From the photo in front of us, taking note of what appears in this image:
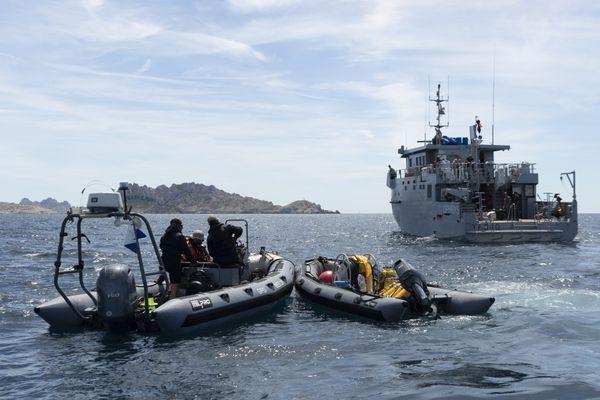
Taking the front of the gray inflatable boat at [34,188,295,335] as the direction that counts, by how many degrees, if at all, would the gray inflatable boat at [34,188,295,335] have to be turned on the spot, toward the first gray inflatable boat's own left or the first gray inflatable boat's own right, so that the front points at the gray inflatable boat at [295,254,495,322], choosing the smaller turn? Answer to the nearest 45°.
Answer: approximately 45° to the first gray inflatable boat's own right

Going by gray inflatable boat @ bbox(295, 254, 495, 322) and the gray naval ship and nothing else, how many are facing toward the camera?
0

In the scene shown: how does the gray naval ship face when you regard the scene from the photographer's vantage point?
facing away from the viewer and to the left of the viewer

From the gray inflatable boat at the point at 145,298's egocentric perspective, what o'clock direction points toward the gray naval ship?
The gray naval ship is roughly at 12 o'clock from the gray inflatable boat.

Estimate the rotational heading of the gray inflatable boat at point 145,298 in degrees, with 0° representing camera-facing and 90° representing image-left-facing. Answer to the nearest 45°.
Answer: approximately 225°

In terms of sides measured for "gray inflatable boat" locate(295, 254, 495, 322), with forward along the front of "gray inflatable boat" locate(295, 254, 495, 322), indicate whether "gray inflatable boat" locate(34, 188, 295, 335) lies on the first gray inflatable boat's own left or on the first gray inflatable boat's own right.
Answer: on the first gray inflatable boat's own left

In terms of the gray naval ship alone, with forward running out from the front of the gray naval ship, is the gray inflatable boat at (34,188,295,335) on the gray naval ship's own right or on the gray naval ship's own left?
on the gray naval ship's own left

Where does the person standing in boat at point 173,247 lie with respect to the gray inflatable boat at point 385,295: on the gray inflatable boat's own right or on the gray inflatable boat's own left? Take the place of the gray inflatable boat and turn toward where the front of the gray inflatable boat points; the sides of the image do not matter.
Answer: on the gray inflatable boat's own left

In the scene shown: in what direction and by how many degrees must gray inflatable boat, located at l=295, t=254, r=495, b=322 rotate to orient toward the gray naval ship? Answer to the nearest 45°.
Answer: approximately 45° to its right
